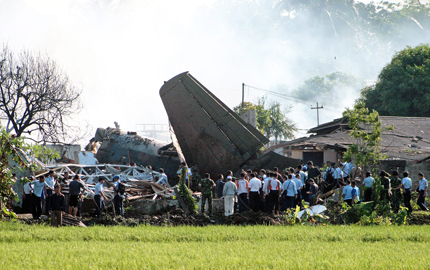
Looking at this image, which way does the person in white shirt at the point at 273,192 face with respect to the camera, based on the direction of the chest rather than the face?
away from the camera

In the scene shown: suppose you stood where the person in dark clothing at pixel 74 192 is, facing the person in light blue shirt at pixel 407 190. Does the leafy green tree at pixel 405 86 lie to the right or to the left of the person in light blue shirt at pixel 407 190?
left

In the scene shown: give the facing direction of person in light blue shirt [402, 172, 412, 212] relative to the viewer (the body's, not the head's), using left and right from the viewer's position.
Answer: facing away from the viewer

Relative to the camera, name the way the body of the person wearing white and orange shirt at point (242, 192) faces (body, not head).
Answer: away from the camera

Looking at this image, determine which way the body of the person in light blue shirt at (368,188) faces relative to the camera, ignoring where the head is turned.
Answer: away from the camera

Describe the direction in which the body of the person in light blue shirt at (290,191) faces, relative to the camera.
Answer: away from the camera

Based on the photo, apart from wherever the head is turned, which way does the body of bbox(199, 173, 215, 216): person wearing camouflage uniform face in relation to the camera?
away from the camera

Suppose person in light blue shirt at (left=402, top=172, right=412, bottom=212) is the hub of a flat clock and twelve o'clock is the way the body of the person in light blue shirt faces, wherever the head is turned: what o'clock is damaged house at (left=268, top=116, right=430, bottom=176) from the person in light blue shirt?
The damaged house is roughly at 12 o'clock from the person in light blue shirt.
